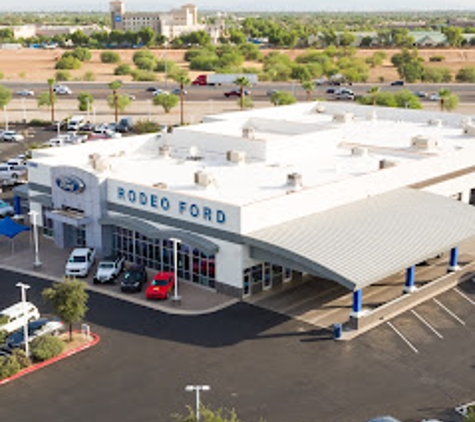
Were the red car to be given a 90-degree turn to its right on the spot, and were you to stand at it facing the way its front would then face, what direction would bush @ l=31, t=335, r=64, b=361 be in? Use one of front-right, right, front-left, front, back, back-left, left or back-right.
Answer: left

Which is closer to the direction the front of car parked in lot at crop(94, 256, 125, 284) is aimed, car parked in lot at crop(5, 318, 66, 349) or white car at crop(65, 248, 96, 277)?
the car parked in lot

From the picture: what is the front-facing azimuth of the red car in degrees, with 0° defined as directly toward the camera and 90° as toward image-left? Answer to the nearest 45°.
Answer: approximately 45°

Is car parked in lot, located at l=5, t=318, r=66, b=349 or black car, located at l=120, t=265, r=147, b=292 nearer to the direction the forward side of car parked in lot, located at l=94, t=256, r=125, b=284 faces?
the car parked in lot

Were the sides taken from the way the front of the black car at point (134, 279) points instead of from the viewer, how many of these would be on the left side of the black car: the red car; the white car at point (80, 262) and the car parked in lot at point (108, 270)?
1

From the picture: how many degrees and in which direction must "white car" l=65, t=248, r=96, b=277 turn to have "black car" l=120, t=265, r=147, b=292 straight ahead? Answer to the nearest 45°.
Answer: approximately 90° to its left

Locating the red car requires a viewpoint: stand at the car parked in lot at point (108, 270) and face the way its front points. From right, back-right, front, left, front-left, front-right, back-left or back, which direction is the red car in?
left

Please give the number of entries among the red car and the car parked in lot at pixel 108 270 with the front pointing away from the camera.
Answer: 0

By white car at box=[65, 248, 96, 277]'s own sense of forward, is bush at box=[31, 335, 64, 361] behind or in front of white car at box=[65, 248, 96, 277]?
in front

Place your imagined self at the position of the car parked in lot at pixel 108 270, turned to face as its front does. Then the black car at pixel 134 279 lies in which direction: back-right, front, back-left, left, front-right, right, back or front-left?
left

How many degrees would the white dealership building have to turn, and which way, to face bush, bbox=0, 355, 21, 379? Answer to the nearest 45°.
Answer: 0° — it already faces it
